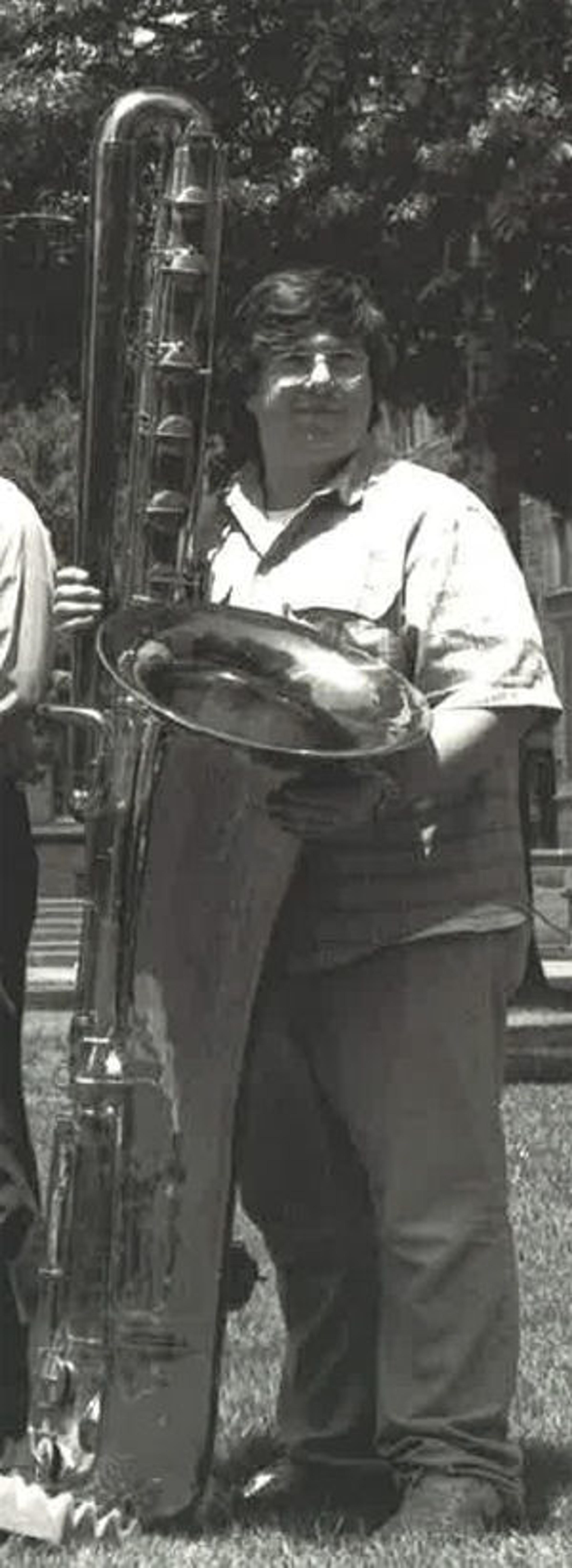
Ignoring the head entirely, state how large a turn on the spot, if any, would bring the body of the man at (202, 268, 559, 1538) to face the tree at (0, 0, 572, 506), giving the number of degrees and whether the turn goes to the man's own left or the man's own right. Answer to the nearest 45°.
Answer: approximately 135° to the man's own right

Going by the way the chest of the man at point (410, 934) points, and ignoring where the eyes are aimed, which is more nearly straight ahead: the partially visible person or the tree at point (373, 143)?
the partially visible person

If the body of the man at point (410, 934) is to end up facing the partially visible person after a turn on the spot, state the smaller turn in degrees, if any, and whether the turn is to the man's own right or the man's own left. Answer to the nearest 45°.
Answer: approximately 45° to the man's own right

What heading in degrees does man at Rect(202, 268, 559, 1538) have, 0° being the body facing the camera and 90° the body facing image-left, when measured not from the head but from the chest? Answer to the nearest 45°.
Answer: approximately 45°
